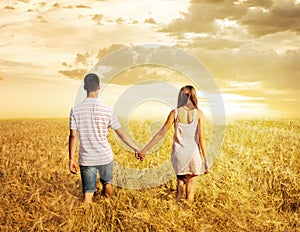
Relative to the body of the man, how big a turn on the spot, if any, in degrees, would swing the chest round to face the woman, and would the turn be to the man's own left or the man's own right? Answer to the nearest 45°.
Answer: approximately 90° to the man's own right

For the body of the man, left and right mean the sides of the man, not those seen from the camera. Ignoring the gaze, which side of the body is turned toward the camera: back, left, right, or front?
back

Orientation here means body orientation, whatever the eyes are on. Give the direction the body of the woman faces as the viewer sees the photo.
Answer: away from the camera

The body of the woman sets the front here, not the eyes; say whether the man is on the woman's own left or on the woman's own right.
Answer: on the woman's own left

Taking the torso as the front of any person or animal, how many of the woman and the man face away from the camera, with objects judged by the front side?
2
